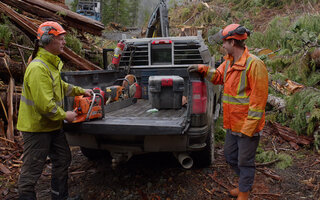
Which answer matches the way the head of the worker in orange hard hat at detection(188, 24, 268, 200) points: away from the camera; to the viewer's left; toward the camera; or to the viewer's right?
to the viewer's left

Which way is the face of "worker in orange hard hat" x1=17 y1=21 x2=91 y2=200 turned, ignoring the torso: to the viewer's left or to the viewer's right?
to the viewer's right

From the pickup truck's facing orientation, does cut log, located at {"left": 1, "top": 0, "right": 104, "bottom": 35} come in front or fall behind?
in front

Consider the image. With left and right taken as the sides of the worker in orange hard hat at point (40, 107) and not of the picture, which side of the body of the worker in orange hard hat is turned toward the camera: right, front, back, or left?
right

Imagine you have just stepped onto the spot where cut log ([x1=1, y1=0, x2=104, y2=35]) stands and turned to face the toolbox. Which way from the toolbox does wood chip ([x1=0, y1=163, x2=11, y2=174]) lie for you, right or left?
right

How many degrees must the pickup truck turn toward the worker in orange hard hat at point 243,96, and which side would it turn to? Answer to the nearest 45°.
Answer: approximately 90° to its right

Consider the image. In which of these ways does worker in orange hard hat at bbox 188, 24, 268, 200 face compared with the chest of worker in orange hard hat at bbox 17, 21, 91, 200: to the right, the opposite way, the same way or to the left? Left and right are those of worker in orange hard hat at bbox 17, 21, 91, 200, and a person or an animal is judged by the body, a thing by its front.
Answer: the opposite way

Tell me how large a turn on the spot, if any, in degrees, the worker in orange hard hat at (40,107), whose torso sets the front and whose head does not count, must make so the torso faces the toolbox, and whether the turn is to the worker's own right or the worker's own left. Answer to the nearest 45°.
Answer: approximately 45° to the worker's own left

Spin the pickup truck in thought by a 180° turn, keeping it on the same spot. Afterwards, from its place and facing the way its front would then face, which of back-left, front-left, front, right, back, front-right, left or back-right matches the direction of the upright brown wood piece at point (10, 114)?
back-right

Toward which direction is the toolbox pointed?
toward the camera

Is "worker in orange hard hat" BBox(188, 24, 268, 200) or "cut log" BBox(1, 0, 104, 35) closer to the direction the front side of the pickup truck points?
the cut log

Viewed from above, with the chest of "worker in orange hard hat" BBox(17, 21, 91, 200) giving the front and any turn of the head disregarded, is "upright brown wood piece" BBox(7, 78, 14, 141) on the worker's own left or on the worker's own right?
on the worker's own left

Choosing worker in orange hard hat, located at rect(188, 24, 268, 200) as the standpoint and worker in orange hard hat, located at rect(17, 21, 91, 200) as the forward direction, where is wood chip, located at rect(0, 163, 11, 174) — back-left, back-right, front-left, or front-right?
front-right

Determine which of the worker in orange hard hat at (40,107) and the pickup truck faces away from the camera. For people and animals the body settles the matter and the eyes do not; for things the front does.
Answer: the pickup truck

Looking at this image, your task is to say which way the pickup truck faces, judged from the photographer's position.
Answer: facing away from the viewer
